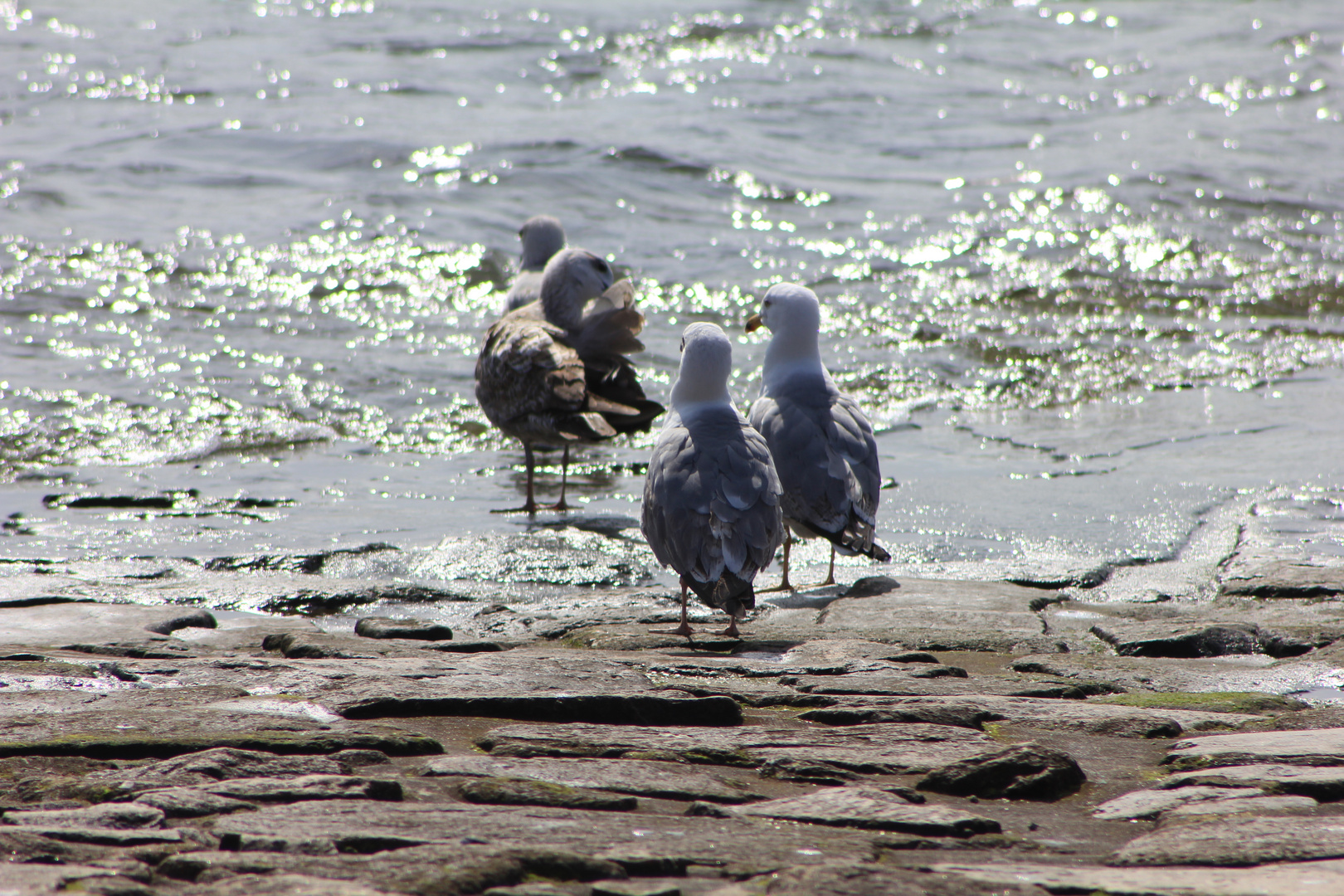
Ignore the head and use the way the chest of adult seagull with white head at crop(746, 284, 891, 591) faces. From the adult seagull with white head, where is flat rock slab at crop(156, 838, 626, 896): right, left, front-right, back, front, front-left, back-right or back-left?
back-left

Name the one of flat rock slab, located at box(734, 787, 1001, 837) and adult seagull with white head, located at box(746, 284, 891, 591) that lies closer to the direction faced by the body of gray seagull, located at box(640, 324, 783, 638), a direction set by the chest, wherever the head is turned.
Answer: the adult seagull with white head

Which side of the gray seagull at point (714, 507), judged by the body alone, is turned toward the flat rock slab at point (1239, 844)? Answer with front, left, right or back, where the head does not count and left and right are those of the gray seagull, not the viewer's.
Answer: back

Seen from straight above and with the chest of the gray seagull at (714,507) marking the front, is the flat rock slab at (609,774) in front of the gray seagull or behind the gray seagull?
behind

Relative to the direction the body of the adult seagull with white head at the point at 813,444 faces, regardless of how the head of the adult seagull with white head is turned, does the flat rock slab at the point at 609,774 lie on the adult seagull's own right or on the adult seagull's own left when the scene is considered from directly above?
on the adult seagull's own left

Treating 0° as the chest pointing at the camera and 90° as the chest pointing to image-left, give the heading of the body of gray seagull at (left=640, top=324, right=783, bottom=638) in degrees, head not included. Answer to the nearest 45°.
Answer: approximately 180°

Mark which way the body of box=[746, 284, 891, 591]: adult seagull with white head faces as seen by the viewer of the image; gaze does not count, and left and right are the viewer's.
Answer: facing away from the viewer and to the left of the viewer

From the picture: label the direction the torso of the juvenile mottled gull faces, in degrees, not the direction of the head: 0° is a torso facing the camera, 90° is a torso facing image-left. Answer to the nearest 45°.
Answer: approximately 90°
